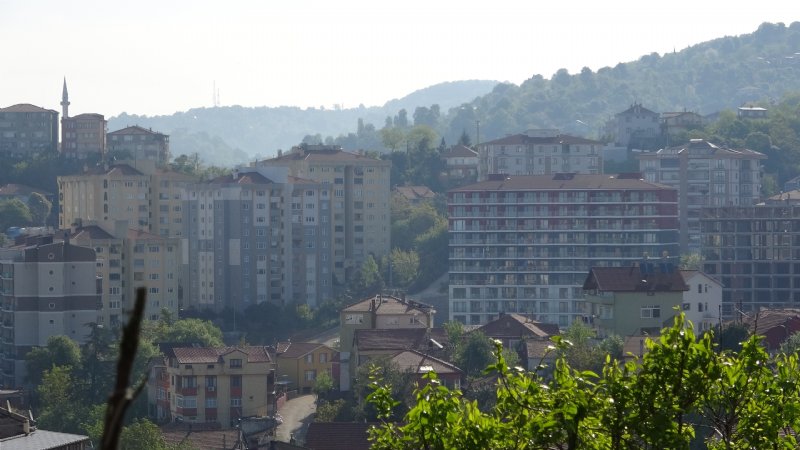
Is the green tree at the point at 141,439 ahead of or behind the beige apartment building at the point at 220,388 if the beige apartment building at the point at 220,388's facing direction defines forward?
ahead

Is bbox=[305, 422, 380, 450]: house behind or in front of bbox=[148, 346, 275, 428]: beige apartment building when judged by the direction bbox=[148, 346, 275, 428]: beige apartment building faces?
in front

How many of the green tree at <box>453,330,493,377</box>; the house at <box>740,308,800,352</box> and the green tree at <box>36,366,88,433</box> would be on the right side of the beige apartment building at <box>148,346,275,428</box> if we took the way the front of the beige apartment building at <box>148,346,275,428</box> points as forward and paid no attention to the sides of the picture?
1

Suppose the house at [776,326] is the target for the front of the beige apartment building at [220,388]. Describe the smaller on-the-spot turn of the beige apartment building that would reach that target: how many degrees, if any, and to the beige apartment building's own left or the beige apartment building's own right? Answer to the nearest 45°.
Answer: approximately 90° to the beige apartment building's own left

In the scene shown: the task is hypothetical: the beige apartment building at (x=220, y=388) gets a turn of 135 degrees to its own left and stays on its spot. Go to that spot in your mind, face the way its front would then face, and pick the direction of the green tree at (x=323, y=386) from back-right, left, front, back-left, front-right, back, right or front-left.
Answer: front-right

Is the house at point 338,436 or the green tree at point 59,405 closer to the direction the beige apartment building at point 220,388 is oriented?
the house

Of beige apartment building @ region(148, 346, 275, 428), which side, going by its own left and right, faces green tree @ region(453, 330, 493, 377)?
left

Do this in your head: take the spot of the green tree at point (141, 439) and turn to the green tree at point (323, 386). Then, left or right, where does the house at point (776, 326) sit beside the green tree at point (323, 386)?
right

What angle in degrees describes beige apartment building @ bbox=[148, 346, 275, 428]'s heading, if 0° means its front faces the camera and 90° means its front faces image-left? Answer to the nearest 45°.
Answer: approximately 0°

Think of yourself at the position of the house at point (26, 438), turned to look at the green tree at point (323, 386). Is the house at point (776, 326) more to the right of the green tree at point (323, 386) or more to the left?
right

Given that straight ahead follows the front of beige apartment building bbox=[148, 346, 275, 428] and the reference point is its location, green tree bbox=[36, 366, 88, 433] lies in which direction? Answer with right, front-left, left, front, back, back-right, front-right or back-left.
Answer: right

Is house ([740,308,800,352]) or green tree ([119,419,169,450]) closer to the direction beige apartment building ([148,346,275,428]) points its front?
the green tree
